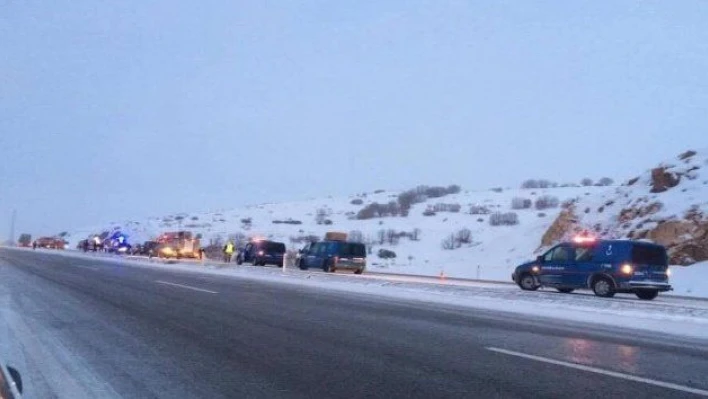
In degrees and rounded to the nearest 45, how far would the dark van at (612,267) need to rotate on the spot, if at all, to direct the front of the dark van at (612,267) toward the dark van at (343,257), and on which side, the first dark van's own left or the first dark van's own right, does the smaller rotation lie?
0° — it already faces it

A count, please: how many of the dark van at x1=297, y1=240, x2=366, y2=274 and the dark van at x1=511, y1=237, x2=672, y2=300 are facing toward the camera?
0

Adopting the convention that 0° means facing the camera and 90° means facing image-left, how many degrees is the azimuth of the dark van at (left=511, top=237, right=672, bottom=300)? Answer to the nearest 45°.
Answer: approximately 135°

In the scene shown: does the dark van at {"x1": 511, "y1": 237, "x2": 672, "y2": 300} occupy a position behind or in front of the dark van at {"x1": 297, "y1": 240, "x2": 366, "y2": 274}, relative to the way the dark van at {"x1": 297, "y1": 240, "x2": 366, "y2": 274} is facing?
behind

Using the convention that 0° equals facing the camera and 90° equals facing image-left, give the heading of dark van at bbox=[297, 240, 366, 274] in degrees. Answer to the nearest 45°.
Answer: approximately 135°
